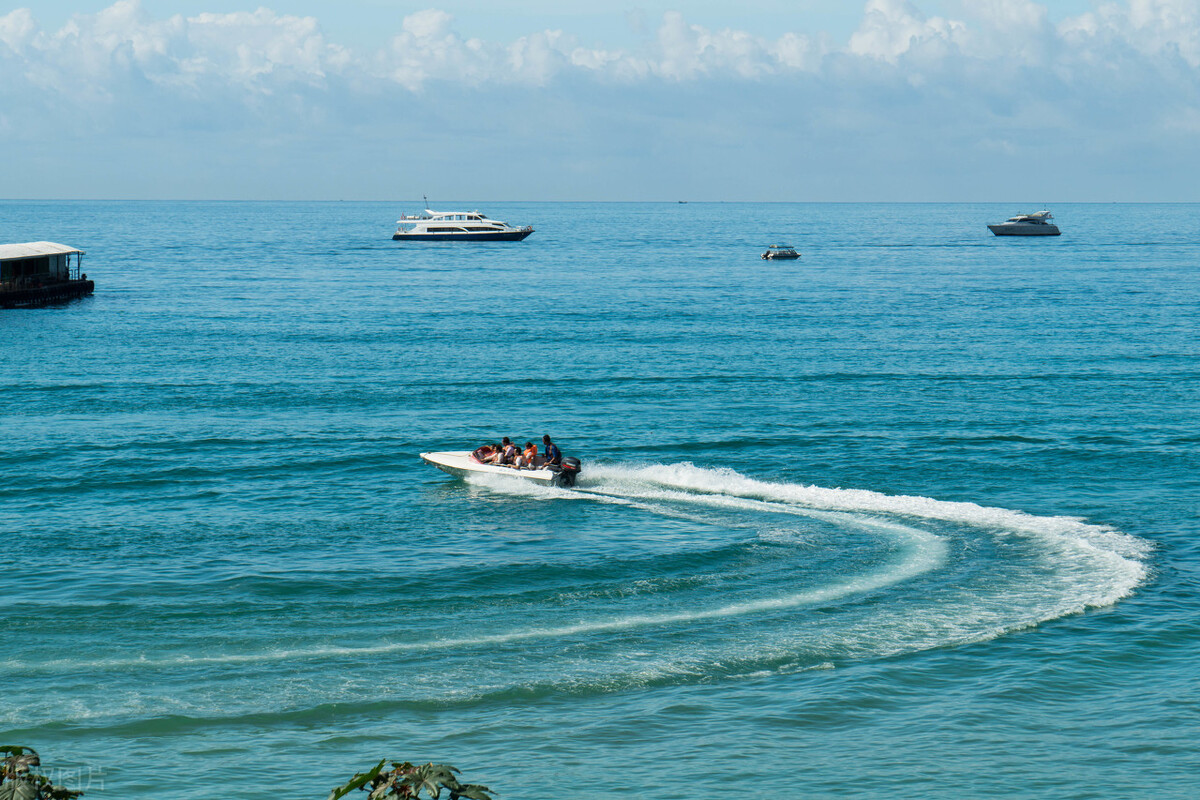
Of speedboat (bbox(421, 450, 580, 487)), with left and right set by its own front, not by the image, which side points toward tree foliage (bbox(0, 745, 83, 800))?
left

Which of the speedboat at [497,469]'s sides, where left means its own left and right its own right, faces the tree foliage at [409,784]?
left

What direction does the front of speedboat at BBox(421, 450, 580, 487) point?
to the viewer's left
